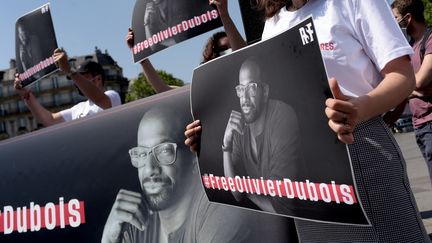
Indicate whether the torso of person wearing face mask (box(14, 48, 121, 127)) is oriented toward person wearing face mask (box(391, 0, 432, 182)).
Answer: no

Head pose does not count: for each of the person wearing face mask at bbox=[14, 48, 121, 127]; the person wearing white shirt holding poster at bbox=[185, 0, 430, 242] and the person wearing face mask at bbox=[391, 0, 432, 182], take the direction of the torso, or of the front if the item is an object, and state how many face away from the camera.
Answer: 0

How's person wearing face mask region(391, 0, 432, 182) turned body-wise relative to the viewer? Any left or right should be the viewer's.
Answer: facing to the left of the viewer

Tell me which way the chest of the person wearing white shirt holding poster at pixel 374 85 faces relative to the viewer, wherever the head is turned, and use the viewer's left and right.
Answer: facing the viewer and to the left of the viewer

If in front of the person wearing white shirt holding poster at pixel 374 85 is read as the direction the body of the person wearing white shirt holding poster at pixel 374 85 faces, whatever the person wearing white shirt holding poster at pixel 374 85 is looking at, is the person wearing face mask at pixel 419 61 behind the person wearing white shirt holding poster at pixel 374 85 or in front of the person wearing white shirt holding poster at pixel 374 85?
behind

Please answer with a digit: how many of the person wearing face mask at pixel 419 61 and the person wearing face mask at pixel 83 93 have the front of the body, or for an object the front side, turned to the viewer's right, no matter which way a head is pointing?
0

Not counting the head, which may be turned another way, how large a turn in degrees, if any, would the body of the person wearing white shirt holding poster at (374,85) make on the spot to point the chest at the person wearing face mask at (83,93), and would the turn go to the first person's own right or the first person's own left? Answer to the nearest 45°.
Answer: approximately 90° to the first person's own right

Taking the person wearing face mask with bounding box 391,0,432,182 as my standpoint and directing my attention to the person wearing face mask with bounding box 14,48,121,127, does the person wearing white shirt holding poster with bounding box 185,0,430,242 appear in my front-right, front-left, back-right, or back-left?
front-left

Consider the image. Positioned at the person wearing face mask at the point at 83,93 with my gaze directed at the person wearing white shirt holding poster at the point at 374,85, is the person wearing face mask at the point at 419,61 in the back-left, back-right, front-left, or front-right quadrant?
front-left
